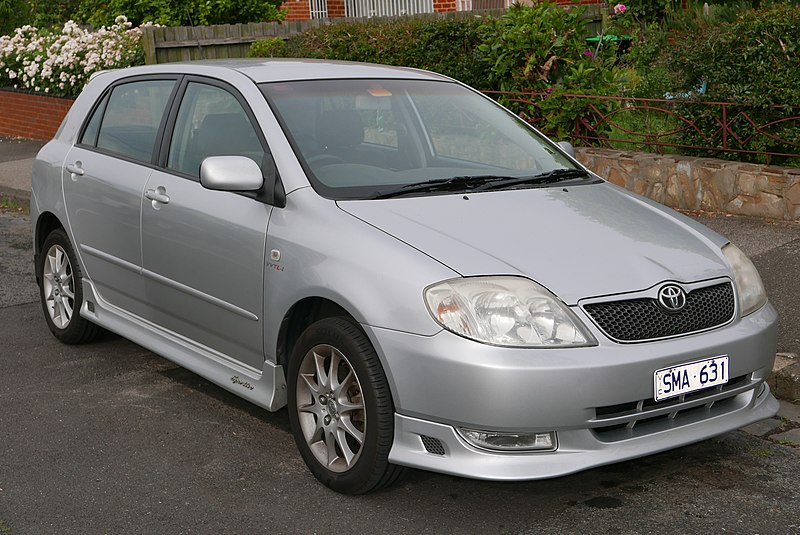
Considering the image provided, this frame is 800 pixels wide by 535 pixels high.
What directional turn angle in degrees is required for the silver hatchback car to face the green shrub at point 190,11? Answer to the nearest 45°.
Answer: approximately 135° to its left

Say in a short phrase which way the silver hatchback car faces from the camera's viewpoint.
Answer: facing the viewer and to the right of the viewer

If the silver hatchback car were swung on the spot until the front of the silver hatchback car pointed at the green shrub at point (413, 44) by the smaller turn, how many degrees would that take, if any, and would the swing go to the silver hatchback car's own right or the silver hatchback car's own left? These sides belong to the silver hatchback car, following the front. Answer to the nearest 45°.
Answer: approximately 135° to the silver hatchback car's own left

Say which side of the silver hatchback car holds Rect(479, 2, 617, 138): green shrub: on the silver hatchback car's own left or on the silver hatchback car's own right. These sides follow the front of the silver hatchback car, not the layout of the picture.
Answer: on the silver hatchback car's own left

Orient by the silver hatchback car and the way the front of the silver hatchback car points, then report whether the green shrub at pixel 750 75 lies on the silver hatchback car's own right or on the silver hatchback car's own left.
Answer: on the silver hatchback car's own left

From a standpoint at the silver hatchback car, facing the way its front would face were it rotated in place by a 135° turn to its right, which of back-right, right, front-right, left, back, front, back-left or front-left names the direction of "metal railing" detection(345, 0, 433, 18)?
right

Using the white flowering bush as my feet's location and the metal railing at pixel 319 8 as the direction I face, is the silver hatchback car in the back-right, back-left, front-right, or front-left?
back-right

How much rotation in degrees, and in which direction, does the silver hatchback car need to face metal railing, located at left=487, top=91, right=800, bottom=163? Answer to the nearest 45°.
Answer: approximately 90° to its left

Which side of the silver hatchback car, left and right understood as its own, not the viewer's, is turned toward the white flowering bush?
back
